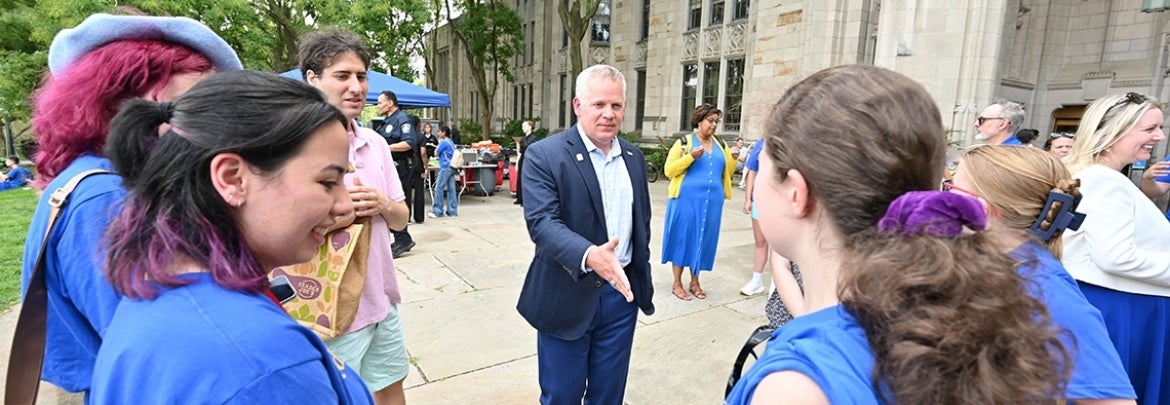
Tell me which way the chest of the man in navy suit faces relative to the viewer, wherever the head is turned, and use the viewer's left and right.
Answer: facing the viewer and to the right of the viewer

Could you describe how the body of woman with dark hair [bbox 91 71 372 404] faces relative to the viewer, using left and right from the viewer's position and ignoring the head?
facing to the right of the viewer

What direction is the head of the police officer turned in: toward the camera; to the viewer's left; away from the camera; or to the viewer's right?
to the viewer's left

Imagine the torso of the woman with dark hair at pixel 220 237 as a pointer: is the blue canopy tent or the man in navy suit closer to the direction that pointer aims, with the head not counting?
the man in navy suit

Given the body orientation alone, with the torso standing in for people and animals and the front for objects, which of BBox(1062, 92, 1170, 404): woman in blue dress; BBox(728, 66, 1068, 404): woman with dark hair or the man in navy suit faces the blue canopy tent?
the woman with dark hair

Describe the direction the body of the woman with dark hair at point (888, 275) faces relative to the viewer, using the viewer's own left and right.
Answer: facing away from the viewer and to the left of the viewer

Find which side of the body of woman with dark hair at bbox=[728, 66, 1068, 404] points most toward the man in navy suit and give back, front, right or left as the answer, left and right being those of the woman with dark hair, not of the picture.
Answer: front

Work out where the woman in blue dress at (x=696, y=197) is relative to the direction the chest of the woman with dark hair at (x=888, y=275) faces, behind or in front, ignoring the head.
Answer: in front

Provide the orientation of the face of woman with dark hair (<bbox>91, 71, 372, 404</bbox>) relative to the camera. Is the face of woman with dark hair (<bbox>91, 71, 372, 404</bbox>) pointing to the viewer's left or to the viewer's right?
to the viewer's right

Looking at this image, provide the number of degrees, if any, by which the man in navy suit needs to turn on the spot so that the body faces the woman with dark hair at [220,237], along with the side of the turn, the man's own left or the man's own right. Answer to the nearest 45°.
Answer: approximately 45° to the man's own right

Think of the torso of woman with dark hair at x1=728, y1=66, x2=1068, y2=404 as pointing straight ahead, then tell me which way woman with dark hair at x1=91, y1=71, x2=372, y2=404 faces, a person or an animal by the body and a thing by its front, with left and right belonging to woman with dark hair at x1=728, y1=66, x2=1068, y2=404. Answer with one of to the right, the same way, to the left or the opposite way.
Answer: to the right

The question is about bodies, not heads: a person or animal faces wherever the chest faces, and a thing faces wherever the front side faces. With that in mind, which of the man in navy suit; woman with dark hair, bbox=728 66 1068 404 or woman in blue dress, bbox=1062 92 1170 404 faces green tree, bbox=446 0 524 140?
the woman with dark hair

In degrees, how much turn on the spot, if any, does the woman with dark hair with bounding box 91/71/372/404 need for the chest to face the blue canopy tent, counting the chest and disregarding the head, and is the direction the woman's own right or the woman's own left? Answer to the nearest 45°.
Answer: approximately 90° to the woman's own left
